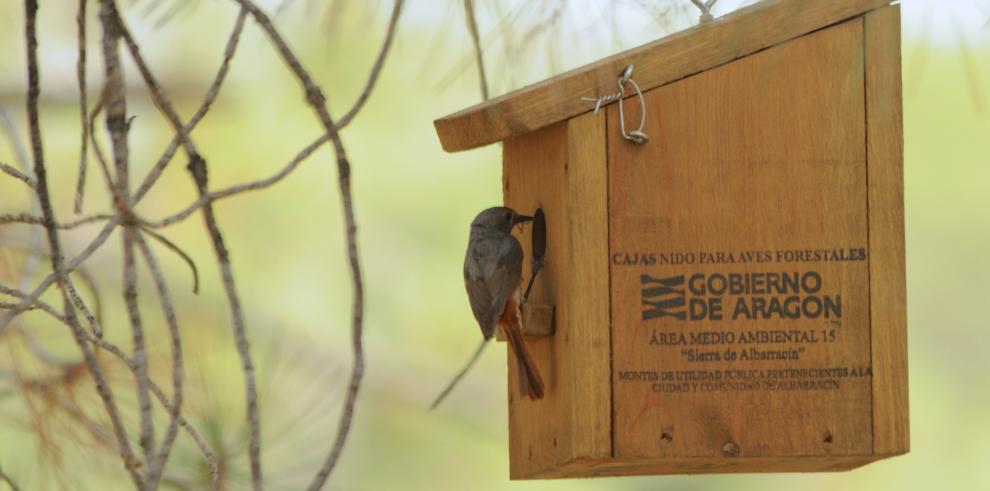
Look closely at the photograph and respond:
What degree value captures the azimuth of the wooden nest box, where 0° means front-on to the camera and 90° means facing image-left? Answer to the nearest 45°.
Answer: approximately 90°

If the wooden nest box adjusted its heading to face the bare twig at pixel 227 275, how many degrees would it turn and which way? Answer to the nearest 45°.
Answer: approximately 45° to its left

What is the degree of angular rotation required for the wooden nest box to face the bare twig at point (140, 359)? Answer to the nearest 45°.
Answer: approximately 45° to its left

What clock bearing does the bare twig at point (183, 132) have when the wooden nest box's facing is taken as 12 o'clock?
The bare twig is roughly at 12 o'clock from the wooden nest box.

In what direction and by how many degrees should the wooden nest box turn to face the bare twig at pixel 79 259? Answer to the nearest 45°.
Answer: approximately 45° to its left
